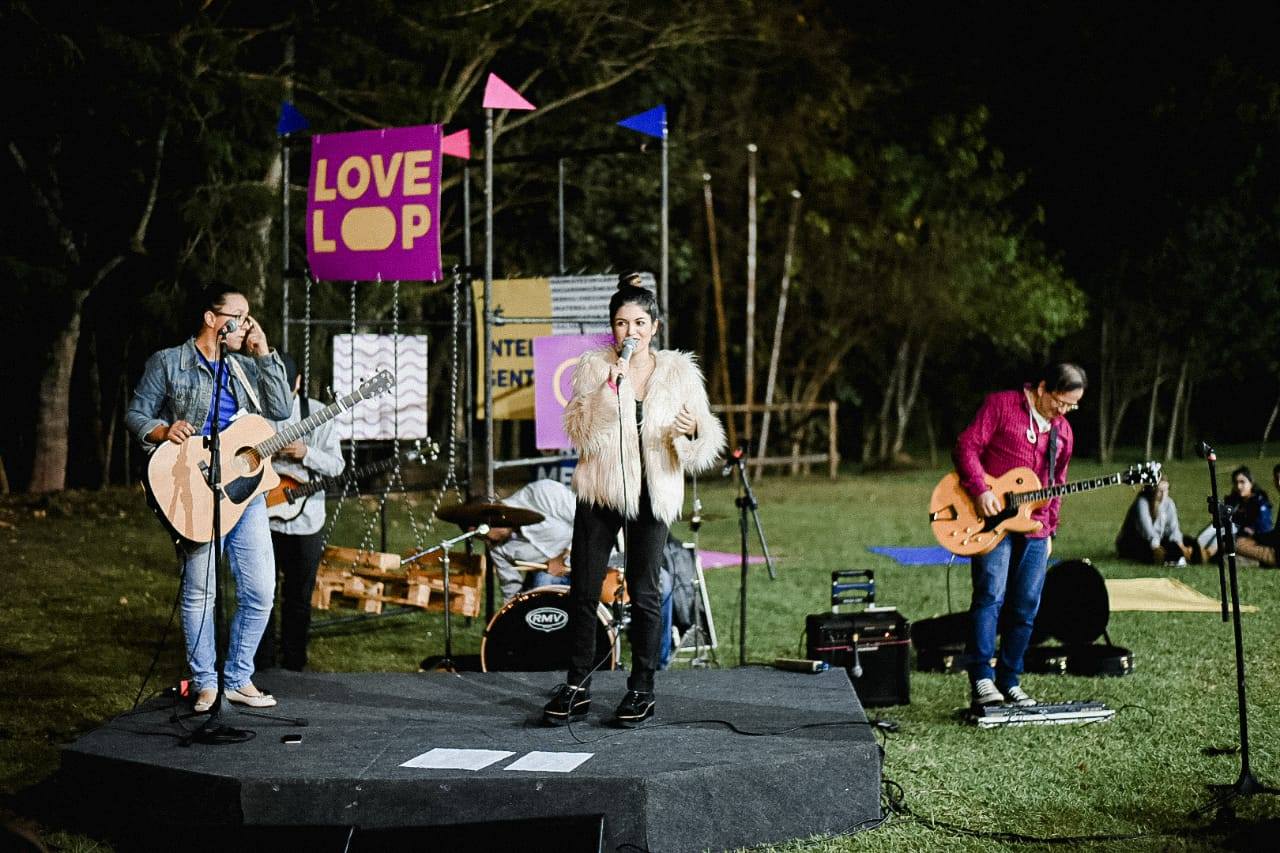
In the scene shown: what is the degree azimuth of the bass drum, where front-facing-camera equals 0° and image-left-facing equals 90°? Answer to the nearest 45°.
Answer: approximately 0°

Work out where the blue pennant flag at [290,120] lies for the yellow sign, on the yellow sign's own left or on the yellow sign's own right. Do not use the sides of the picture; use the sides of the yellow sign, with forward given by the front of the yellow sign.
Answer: on the yellow sign's own right

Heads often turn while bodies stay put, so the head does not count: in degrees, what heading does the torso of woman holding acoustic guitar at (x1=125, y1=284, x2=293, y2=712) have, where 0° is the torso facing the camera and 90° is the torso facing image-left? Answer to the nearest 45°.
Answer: approximately 315°

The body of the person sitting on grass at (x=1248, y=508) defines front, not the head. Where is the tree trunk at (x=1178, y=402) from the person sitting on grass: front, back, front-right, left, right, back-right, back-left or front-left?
back-right

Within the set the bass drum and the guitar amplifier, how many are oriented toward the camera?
2

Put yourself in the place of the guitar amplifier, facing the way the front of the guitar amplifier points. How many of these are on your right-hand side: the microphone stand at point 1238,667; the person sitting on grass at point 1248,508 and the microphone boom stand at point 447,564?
1

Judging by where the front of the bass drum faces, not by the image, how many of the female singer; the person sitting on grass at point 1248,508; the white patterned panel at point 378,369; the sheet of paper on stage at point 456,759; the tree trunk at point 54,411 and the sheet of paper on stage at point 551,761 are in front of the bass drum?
3

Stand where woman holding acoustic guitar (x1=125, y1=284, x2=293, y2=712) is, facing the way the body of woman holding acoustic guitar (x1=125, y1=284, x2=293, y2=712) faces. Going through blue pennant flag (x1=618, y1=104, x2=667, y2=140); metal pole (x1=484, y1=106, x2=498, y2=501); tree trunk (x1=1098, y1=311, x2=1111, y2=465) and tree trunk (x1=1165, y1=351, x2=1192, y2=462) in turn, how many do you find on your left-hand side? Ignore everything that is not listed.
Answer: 4

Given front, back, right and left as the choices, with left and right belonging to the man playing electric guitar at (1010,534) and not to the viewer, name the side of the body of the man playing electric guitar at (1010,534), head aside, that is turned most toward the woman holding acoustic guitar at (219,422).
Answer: right
